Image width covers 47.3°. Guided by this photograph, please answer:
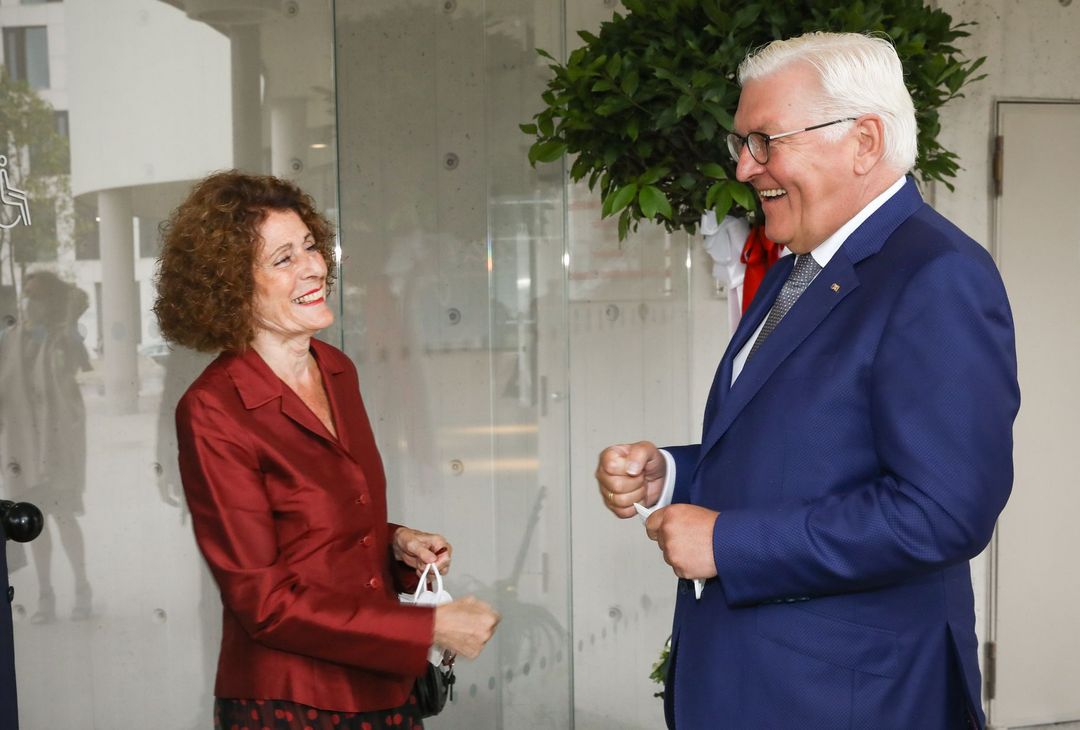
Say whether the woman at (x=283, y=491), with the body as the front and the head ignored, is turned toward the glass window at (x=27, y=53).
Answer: no

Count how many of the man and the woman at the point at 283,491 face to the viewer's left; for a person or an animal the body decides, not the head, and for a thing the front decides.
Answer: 1

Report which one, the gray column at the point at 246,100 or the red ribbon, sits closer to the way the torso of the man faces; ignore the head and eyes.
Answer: the gray column

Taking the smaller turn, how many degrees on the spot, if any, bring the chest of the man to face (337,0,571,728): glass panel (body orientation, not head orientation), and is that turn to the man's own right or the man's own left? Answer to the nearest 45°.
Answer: approximately 45° to the man's own right

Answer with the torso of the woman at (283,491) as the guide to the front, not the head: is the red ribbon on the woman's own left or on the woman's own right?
on the woman's own left

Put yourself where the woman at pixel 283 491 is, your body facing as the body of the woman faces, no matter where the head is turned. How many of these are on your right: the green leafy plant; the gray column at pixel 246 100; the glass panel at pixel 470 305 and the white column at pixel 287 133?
0

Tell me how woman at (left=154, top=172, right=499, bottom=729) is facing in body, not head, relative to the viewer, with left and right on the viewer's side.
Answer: facing the viewer and to the right of the viewer

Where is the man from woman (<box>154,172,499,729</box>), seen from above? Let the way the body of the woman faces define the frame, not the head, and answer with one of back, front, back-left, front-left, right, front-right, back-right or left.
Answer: front

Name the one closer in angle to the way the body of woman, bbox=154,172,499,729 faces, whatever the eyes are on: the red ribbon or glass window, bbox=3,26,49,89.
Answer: the red ribbon

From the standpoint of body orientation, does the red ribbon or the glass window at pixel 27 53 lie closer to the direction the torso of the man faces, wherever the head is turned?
the glass window

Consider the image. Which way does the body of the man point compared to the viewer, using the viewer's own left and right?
facing to the left of the viewer

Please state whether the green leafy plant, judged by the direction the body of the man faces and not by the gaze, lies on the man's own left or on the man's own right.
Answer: on the man's own right

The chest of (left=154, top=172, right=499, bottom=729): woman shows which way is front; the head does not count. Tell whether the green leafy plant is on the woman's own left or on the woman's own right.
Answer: on the woman's own left

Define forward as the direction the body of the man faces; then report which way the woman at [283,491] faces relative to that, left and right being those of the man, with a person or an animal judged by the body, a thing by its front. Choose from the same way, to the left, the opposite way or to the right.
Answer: the opposite way

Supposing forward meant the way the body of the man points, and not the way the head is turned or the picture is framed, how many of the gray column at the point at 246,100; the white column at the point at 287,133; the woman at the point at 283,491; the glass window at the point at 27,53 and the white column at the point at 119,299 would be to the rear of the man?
0
